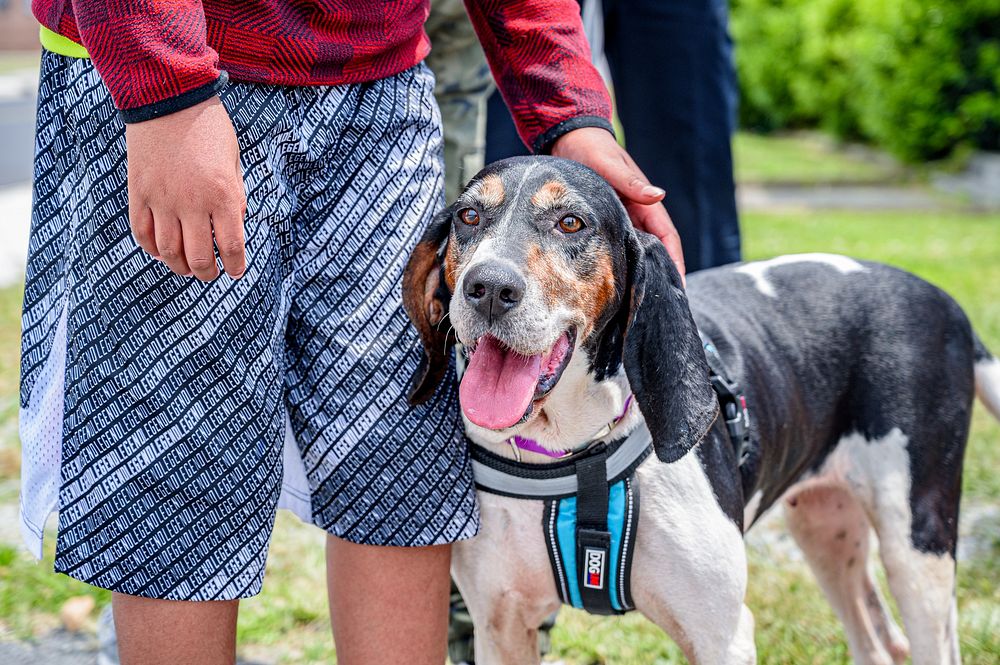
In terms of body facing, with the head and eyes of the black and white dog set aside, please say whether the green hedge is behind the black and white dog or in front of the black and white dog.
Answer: behind

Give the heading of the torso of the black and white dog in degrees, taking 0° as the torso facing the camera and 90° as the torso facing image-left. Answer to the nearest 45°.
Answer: approximately 45°
